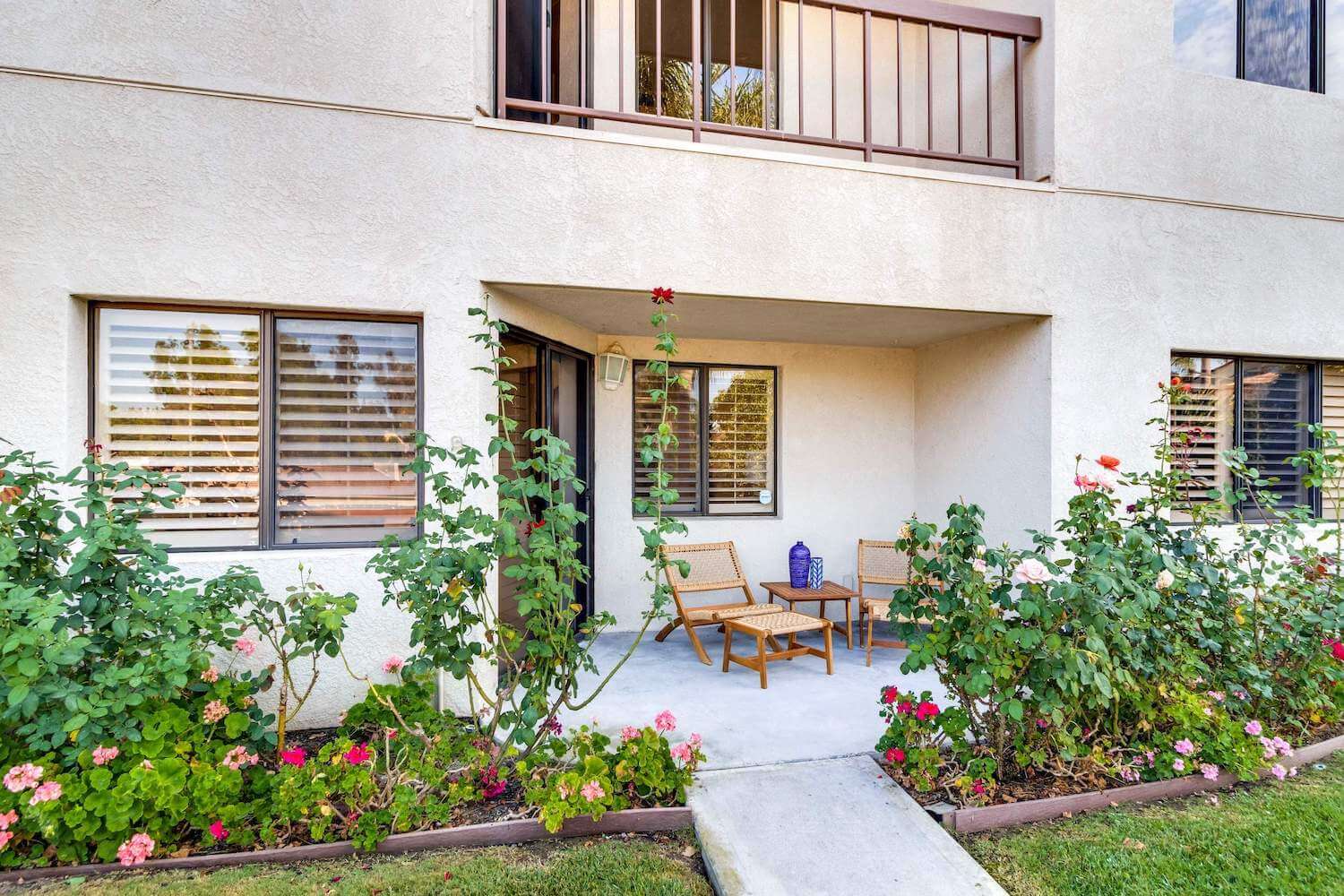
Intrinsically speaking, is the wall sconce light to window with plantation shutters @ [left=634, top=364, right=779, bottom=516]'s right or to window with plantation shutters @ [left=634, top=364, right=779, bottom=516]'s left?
on its right

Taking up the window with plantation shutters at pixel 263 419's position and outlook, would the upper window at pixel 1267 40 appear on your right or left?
on your left

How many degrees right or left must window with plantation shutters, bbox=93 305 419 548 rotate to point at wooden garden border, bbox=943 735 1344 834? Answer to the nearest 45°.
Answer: approximately 45° to its left

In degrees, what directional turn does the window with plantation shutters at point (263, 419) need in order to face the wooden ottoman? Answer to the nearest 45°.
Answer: approximately 90° to its left

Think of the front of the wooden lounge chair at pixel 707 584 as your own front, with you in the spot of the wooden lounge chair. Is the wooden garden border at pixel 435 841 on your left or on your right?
on your right

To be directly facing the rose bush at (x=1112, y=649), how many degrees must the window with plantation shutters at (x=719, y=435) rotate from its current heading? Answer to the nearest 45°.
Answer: approximately 45° to its left

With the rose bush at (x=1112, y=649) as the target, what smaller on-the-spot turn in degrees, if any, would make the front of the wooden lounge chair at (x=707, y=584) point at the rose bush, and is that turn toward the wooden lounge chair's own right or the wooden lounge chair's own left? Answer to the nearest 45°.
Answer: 0° — it already faces it
